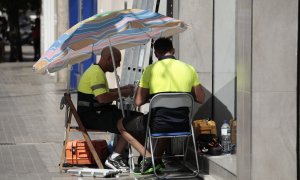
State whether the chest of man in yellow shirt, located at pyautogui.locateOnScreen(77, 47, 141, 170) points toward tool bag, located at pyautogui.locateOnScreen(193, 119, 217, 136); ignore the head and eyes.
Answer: yes

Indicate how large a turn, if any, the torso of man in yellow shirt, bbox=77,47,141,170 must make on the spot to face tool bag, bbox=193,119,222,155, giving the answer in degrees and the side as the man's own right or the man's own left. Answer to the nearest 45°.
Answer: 0° — they already face it

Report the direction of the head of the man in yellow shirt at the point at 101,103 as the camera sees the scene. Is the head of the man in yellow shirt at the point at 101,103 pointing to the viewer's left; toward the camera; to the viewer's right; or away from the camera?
to the viewer's right

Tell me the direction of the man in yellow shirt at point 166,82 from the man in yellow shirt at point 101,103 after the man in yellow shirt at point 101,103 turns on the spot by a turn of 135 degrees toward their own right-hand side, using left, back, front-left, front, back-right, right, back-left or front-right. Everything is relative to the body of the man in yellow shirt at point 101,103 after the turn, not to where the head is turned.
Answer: left

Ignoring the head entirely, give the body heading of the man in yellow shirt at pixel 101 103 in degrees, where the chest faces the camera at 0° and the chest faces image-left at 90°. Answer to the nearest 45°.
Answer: approximately 270°
